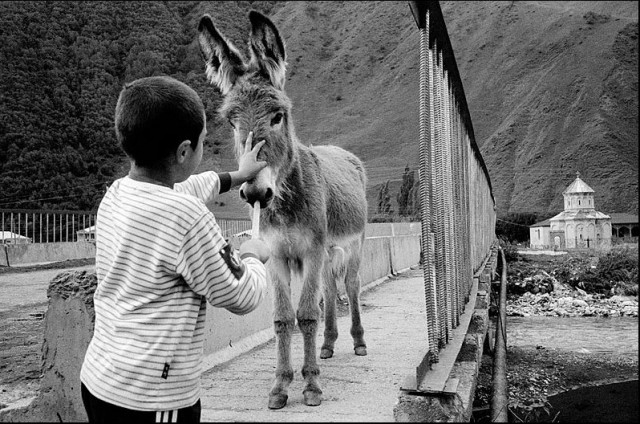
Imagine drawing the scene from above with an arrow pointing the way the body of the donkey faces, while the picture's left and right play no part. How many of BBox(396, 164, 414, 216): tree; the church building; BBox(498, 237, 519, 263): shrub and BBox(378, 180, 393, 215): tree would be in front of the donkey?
0

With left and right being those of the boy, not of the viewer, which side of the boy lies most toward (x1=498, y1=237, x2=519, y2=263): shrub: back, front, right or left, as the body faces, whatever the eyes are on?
front

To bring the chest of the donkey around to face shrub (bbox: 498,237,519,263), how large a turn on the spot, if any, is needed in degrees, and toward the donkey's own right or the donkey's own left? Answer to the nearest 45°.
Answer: approximately 180°

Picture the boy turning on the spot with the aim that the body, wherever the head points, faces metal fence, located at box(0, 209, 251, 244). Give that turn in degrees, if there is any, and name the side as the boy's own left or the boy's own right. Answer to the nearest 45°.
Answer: approximately 45° to the boy's own left

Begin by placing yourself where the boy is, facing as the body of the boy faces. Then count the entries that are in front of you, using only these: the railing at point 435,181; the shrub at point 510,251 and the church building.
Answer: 3

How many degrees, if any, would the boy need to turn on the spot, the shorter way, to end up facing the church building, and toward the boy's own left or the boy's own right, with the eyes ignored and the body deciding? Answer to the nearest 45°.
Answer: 0° — they already face it

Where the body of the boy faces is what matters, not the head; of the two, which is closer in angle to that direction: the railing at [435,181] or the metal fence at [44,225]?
the railing

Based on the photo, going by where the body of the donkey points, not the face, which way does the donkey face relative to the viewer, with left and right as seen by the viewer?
facing the viewer and to the left of the viewer

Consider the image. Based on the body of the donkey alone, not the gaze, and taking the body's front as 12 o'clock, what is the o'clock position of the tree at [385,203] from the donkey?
The tree is roughly at 5 o'clock from the donkey.

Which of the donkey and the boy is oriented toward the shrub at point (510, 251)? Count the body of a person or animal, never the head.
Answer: the boy

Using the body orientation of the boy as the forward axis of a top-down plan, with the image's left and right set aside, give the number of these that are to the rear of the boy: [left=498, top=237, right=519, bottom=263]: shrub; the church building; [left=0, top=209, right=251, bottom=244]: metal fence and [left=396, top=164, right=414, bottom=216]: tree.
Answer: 0

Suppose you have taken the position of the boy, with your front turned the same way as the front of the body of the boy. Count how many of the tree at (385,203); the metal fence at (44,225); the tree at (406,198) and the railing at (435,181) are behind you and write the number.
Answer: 0

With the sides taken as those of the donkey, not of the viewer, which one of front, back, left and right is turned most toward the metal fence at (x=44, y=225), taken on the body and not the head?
right

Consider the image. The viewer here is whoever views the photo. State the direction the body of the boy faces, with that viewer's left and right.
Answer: facing away from the viewer and to the right of the viewer

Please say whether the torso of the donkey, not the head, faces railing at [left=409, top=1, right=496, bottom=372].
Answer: no

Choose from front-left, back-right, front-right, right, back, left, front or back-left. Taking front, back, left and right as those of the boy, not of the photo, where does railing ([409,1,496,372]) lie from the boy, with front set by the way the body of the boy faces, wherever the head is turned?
front

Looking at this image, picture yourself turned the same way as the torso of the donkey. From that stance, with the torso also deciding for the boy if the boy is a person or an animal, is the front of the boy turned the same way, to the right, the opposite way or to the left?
the opposite way

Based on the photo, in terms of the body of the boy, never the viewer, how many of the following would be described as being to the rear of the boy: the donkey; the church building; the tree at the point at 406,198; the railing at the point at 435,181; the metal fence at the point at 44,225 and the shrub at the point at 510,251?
0
